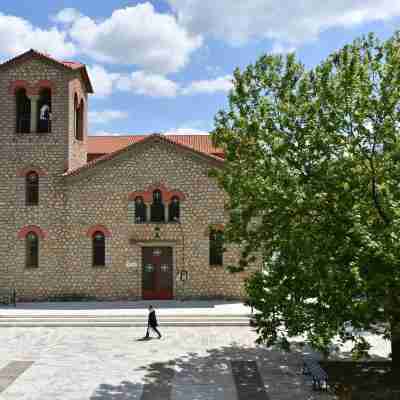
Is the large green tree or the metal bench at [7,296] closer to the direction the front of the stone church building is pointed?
the large green tree

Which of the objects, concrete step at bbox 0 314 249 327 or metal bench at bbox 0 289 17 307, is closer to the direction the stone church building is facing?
the concrete step

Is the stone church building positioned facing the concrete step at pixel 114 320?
yes

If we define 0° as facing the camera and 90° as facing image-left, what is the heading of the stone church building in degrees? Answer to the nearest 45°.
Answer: approximately 0°
